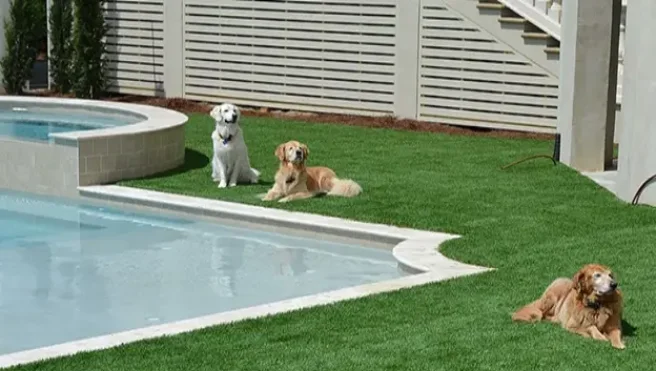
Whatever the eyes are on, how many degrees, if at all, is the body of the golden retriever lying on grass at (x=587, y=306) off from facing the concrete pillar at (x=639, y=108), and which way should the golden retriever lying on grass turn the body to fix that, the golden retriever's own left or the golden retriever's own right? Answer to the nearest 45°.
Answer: approximately 135° to the golden retriever's own left

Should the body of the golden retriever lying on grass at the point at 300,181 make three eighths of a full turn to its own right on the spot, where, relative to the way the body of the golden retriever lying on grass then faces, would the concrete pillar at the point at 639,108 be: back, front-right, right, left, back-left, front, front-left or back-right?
right

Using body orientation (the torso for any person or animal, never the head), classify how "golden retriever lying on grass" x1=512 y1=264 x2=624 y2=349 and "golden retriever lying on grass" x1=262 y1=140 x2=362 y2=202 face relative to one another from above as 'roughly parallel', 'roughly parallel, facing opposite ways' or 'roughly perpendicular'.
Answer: roughly perpendicular

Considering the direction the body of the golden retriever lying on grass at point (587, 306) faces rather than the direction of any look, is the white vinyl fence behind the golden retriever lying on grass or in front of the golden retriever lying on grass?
behind

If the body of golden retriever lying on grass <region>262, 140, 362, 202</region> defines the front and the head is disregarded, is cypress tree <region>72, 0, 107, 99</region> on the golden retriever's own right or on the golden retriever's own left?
on the golden retriever's own right
